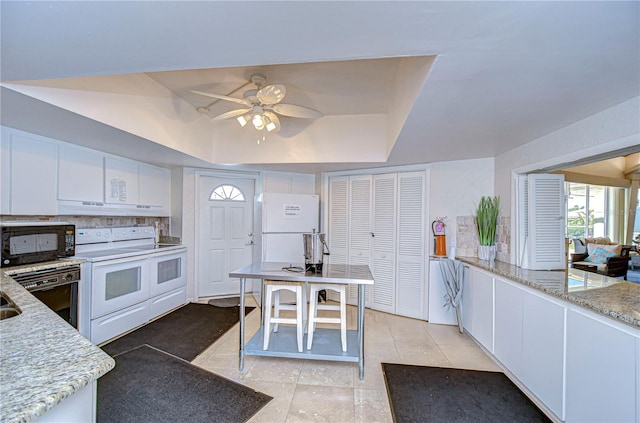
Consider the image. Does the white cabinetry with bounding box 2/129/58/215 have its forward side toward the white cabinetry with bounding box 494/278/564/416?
yes

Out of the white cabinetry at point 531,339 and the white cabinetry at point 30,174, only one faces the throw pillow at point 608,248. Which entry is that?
the white cabinetry at point 30,174

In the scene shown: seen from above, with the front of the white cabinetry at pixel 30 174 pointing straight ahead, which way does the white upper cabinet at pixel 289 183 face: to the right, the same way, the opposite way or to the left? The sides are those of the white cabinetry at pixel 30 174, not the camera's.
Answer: to the right

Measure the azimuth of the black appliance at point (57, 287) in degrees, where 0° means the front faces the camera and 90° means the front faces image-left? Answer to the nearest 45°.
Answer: approximately 315°

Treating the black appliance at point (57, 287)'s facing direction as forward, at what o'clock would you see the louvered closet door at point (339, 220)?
The louvered closet door is roughly at 11 o'clock from the black appliance.

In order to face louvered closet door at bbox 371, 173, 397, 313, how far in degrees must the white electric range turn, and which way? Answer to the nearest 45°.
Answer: approximately 45° to its left

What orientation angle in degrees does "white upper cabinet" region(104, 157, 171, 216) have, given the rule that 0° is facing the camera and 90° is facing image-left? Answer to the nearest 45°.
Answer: approximately 315°

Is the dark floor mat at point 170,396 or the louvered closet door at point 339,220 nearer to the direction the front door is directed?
the dark floor mat

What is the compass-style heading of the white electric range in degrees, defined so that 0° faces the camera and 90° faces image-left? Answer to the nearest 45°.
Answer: approximately 315°

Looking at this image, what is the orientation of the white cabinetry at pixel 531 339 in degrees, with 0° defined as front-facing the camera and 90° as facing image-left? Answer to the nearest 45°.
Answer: approximately 45°

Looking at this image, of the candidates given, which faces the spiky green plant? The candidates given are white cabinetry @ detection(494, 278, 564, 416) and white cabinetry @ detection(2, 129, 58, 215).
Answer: white cabinetry @ detection(2, 129, 58, 215)
